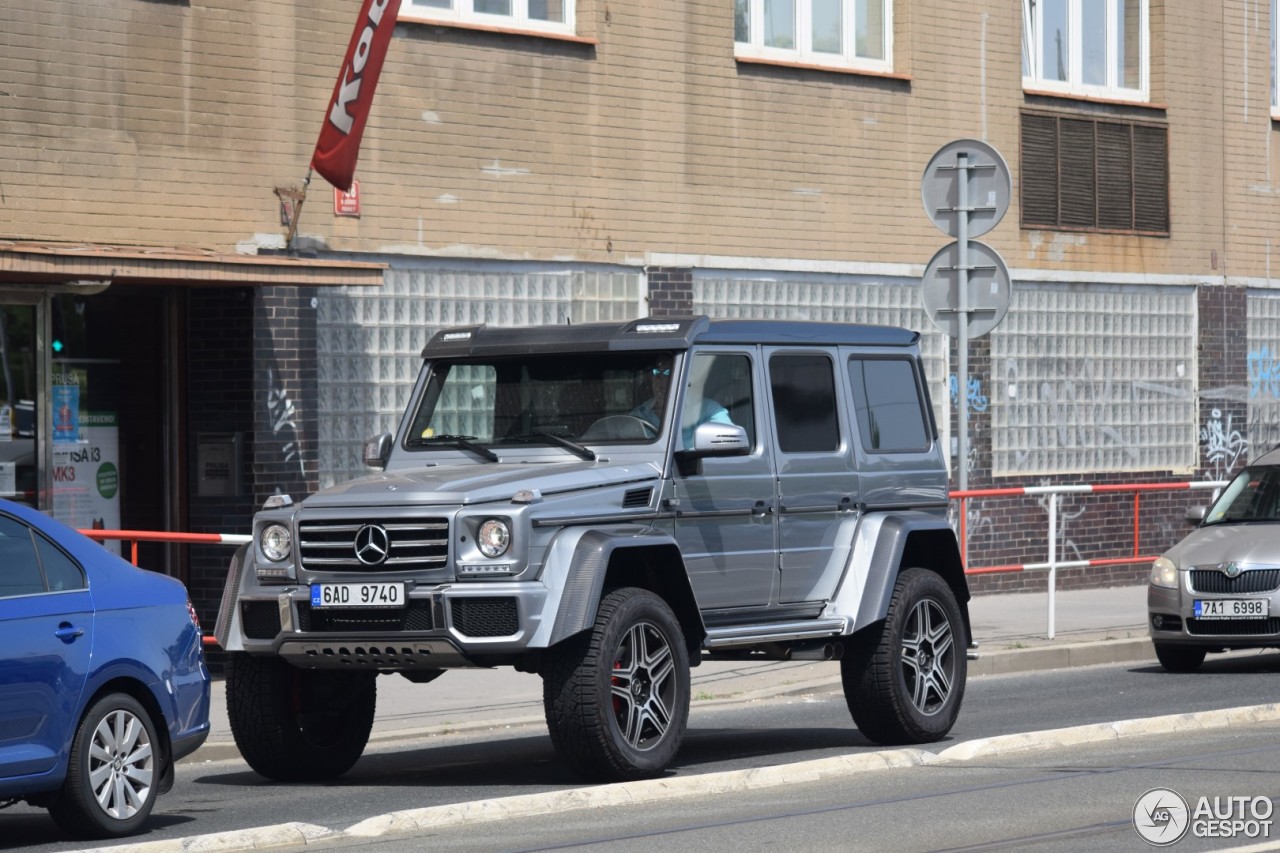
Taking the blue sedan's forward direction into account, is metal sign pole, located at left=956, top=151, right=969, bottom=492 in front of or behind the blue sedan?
behind

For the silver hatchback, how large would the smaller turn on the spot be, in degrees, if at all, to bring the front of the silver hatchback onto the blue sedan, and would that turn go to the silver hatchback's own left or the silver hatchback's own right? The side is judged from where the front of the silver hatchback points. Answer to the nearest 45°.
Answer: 0° — it already faces it

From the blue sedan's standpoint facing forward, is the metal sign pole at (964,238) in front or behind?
behind

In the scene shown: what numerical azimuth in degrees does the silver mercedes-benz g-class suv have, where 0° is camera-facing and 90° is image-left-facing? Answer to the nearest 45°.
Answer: approximately 45°

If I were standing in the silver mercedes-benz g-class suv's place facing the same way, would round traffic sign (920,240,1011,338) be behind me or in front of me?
behind

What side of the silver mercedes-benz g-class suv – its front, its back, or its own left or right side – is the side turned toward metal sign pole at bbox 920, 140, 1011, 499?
back
